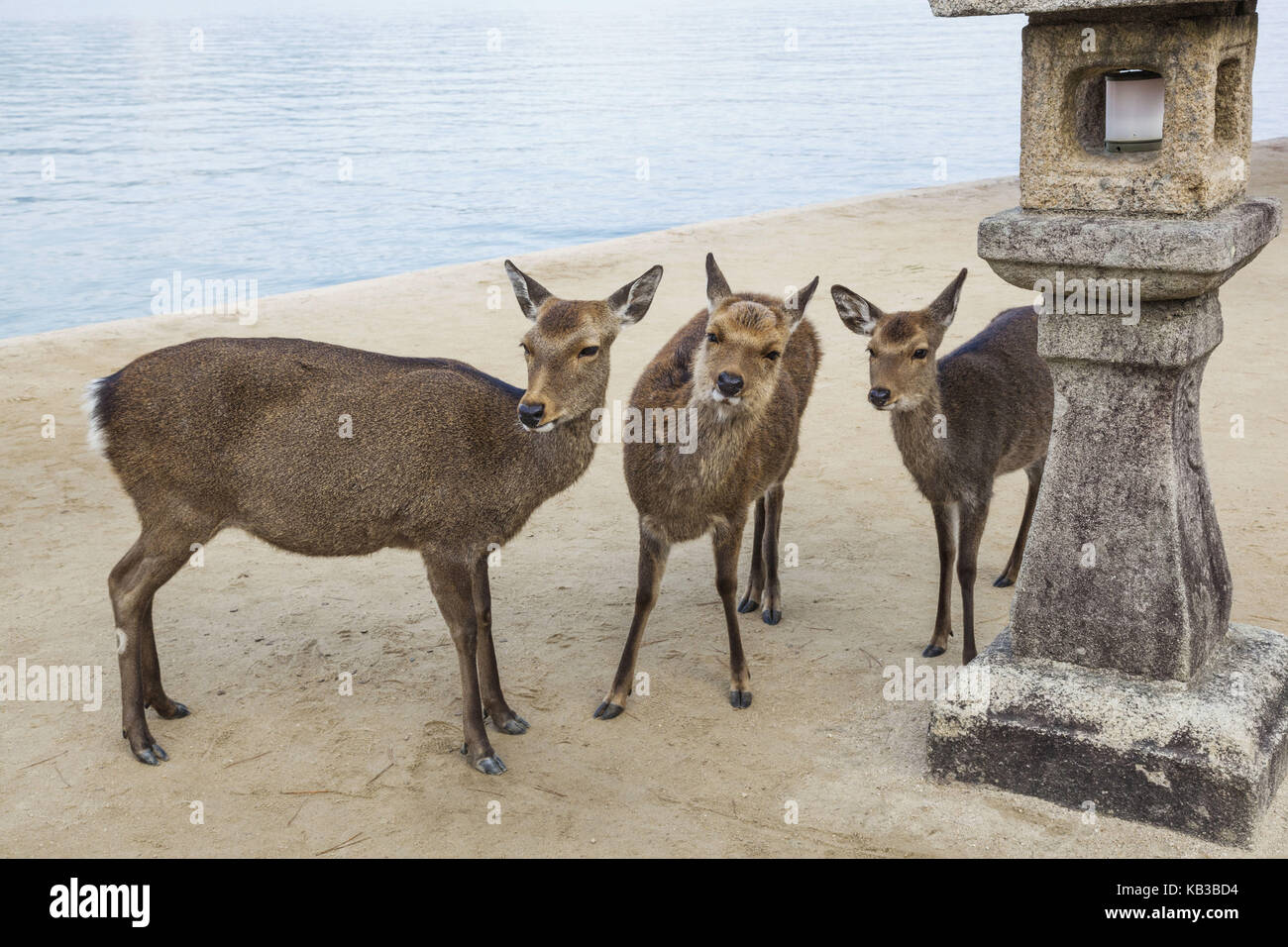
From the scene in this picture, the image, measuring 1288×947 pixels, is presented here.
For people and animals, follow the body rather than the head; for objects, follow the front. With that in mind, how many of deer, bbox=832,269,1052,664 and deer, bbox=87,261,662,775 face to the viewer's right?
1

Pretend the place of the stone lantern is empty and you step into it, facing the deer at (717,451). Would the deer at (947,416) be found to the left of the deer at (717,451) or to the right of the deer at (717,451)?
right

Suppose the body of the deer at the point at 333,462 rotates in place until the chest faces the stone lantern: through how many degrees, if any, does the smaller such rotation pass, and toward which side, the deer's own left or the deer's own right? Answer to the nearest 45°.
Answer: approximately 45° to the deer's own right

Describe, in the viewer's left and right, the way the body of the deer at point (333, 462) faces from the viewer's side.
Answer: facing to the right of the viewer

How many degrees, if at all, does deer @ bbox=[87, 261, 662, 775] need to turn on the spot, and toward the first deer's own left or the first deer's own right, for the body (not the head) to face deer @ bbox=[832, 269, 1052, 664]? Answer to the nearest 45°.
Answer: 0° — it already faces it
